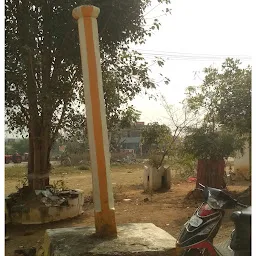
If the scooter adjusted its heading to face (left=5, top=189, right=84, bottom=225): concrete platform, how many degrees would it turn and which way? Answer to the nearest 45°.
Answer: approximately 90° to its right

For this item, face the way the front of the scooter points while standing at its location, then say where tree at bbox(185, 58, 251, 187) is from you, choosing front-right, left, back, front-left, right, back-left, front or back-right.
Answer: back-right

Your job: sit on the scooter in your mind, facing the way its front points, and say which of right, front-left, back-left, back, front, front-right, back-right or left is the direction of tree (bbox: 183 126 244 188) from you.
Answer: back-right

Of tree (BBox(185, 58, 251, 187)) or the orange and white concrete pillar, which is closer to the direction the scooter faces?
the orange and white concrete pillar

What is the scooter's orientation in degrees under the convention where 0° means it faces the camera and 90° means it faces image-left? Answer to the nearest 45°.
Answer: approximately 45°

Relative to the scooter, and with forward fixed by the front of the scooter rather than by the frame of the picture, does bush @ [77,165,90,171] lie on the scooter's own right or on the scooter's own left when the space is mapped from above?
on the scooter's own right
